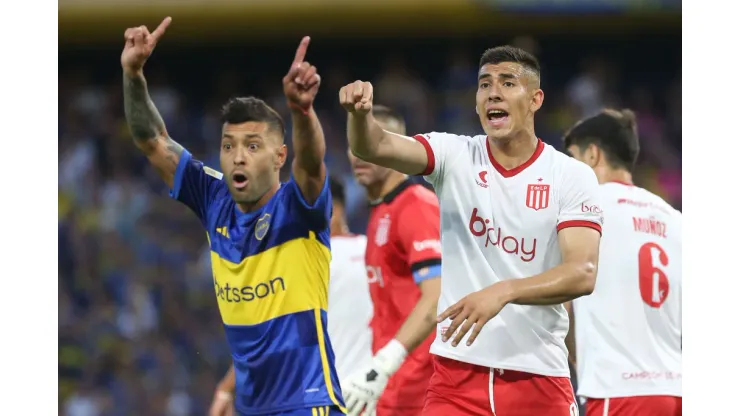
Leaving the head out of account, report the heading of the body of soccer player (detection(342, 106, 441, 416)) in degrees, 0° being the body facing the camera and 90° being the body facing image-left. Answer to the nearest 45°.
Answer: approximately 45°

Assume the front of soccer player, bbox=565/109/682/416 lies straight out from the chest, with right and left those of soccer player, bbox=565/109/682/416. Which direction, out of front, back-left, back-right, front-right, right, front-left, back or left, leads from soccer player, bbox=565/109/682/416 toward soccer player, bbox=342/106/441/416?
front-left

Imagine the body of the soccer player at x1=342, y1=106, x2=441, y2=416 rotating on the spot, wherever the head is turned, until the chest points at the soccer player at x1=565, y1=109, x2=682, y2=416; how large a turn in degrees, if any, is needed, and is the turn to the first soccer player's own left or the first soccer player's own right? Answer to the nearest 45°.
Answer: approximately 135° to the first soccer player's own left

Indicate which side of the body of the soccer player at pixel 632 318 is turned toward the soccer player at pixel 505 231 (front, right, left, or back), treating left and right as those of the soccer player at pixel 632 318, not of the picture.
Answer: left

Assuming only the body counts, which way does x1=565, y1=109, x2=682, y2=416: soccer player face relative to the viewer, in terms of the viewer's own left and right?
facing away from the viewer and to the left of the viewer

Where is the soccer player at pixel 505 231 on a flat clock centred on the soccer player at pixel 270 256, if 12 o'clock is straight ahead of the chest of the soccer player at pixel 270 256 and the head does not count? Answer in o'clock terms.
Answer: the soccer player at pixel 505 231 is roughly at 8 o'clock from the soccer player at pixel 270 256.

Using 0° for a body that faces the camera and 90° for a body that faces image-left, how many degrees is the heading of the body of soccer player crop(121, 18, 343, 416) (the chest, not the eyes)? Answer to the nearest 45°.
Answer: approximately 45°

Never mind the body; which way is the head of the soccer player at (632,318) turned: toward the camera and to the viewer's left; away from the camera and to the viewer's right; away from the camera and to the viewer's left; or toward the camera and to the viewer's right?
away from the camera and to the viewer's left
